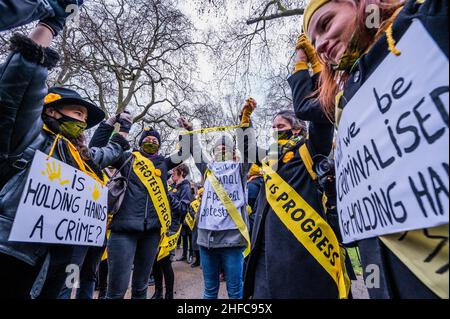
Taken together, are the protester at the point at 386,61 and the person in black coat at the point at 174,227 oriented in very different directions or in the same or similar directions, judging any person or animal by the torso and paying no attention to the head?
same or similar directions

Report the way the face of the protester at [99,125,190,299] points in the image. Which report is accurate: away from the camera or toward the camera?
toward the camera

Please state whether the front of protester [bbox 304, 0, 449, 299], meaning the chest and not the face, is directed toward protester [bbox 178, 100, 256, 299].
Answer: no

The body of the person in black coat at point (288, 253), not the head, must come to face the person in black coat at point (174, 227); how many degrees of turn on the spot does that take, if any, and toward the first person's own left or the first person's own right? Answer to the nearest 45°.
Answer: approximately 90° to the first person's own right

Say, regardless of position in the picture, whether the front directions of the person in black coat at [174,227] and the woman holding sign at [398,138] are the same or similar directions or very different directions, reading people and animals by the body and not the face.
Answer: same or similar directions

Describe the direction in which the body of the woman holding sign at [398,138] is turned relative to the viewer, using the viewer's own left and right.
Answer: facing the viewer and to the left of the viewer

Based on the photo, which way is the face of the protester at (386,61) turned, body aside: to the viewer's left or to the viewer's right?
to the viewer's left

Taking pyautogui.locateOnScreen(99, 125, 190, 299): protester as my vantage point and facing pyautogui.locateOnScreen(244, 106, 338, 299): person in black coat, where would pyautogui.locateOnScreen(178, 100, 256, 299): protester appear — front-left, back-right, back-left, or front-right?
front-left

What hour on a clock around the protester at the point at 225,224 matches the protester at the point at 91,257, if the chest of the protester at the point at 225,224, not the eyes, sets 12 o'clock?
the protester at the point at 91,257 is roughly at 3 o'clock from the protester at the point at 225,224.

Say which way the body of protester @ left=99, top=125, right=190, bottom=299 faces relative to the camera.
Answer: toward the camera

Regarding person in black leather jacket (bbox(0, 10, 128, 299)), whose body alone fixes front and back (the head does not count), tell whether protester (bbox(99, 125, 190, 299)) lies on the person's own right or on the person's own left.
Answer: on the person's own left

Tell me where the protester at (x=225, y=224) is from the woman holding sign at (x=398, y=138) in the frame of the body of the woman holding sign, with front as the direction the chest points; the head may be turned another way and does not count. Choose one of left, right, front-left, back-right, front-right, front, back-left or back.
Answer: right

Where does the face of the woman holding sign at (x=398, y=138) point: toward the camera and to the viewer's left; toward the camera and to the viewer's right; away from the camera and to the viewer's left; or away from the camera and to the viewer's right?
toward the camera and to the viewer's left
